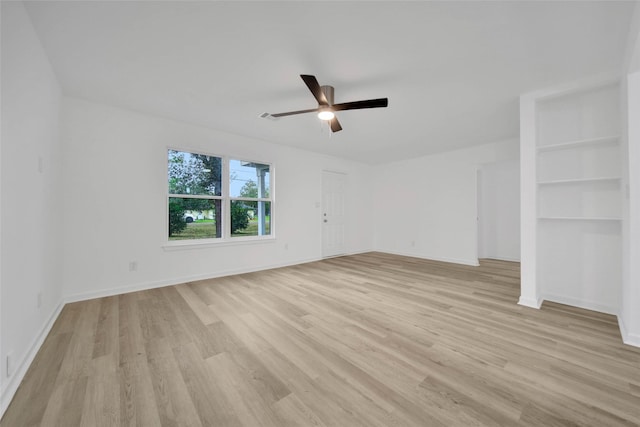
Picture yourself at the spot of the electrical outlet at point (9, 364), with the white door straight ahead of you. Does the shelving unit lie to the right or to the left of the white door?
right

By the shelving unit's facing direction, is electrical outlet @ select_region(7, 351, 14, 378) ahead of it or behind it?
ahead

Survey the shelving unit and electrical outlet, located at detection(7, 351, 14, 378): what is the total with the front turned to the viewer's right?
1

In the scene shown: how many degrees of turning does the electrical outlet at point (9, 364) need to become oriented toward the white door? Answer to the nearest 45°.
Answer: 0° — it already faces it

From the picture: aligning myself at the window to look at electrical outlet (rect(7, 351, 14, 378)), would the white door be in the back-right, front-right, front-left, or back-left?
back-left

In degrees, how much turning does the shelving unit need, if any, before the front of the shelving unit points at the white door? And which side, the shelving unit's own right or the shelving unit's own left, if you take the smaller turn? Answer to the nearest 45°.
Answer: approximately 45° to the shelving unit's own right

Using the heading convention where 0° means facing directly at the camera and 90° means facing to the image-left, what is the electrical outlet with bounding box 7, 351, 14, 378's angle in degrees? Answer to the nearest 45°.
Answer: approximately 270°

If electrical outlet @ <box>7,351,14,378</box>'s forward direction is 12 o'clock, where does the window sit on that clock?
The window is roughly at 11 o'clock from the electrical outlet.

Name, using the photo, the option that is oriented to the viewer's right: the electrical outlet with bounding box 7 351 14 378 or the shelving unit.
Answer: the electrical outlet
